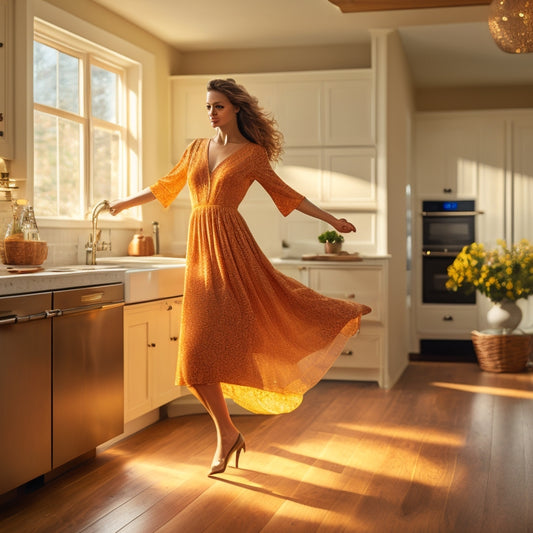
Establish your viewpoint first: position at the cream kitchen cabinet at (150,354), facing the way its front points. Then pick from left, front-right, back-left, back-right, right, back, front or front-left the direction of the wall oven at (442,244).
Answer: left

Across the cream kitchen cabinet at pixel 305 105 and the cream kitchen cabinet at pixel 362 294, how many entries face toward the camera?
2

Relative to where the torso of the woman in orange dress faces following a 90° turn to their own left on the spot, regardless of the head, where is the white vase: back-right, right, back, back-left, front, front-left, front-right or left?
left

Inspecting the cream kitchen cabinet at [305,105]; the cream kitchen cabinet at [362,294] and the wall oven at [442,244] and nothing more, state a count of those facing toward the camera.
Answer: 3

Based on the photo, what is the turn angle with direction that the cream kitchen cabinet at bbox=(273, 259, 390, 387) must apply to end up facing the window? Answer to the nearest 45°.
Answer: approximately 45° to its right

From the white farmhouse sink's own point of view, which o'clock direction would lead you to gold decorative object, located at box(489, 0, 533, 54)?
The gold decorative object is roughly at 11 o'clock from the white farmhouse sink.

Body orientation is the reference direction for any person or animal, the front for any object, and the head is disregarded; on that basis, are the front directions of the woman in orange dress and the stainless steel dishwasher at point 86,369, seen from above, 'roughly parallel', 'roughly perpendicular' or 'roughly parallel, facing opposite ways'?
roughly perpendicular

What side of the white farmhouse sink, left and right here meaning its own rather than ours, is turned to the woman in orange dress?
front

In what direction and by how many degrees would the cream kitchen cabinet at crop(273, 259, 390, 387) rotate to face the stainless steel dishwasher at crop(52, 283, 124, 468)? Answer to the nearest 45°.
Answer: approximately 45° to its right

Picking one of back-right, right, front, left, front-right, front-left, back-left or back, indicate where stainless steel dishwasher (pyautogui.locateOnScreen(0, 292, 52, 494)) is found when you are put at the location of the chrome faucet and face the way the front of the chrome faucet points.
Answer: front-right

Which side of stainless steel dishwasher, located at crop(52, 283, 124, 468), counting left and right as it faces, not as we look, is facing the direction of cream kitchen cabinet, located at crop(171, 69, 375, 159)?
left

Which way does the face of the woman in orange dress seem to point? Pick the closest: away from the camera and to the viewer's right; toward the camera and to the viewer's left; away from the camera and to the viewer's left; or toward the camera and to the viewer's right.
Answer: toward the camera and to the viewer's left
